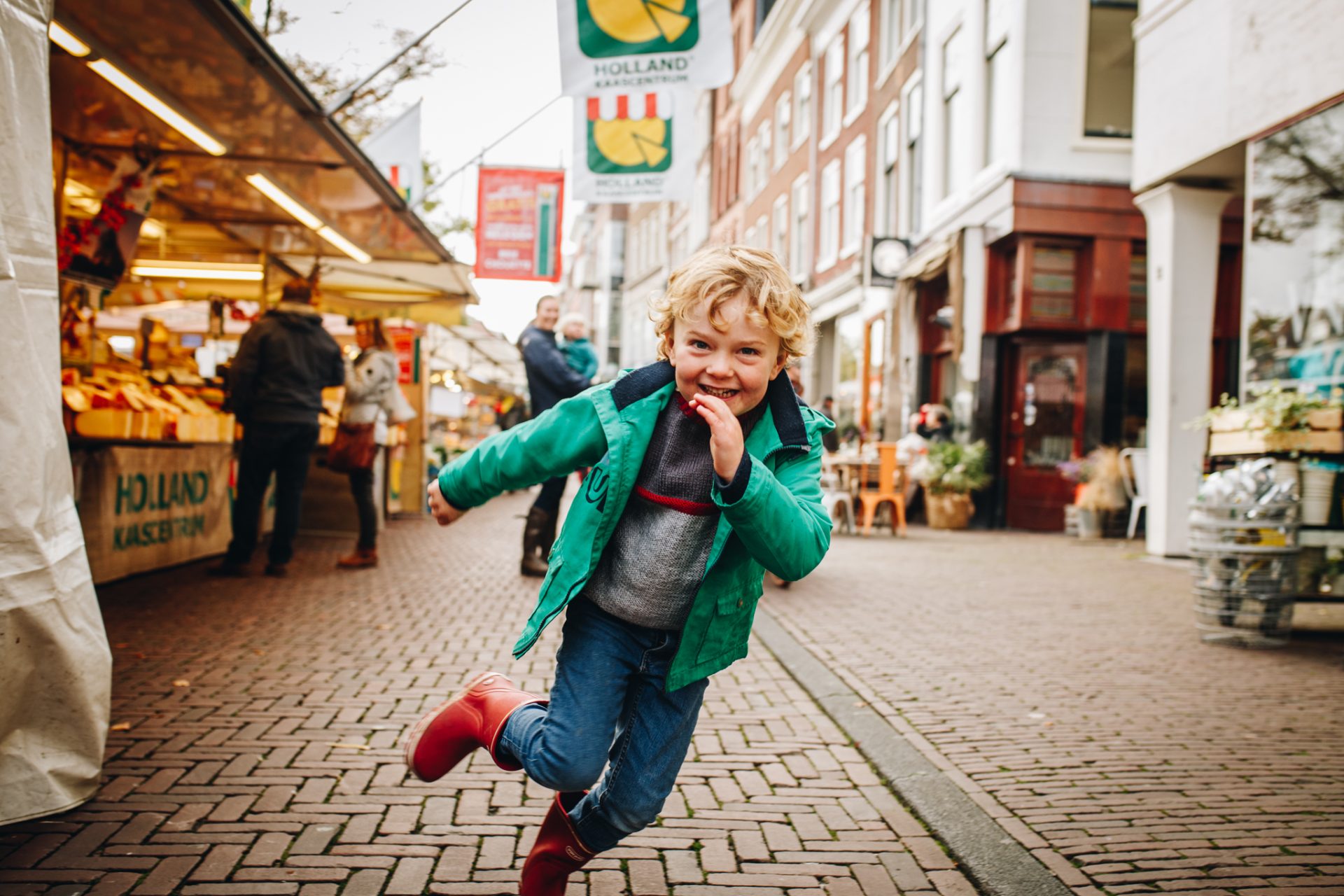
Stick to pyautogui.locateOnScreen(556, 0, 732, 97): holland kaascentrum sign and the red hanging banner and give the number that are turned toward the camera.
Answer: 2

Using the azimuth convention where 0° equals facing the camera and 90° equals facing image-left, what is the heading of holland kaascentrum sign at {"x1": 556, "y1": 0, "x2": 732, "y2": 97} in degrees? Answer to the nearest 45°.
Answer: approximately 0°

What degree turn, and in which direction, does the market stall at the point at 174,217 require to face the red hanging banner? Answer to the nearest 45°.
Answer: approximately 90° to its left

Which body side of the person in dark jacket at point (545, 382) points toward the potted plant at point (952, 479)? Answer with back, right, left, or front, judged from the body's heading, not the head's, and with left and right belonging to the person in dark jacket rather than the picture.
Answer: left

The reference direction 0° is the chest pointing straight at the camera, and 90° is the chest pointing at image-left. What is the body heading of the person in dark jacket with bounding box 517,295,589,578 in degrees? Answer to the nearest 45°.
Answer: approximately 315°

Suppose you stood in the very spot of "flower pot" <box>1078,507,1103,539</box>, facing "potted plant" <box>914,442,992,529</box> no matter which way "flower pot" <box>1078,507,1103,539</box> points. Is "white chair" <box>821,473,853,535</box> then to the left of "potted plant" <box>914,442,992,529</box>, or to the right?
left
